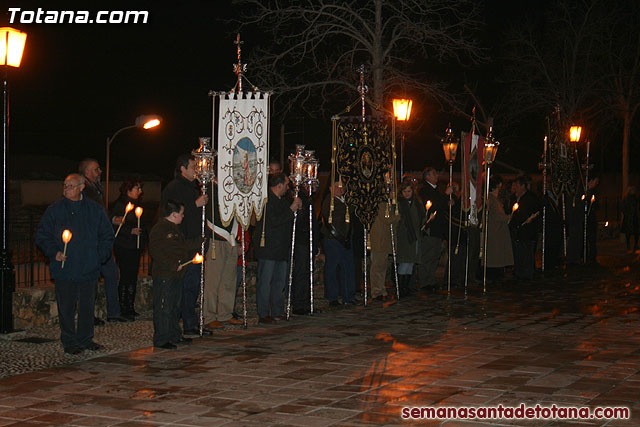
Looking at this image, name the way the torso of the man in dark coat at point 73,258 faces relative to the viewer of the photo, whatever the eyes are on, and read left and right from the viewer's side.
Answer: facing the viewer

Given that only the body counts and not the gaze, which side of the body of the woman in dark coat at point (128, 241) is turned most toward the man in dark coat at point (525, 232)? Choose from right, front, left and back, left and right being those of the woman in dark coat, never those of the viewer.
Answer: left

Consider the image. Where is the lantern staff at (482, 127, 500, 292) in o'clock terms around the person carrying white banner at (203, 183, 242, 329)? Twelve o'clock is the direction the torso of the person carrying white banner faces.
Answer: The lantern staff is roughly at 9 o'clock from the person carrying white banner.

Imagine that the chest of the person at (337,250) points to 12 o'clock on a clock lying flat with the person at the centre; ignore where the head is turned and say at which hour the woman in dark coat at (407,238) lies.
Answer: The woman in dark coat is roughly at 9 o'clock from the person.

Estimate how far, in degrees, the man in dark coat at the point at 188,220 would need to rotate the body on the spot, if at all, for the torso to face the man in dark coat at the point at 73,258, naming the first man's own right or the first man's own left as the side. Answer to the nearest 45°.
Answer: approximately 135° to the first man's own right

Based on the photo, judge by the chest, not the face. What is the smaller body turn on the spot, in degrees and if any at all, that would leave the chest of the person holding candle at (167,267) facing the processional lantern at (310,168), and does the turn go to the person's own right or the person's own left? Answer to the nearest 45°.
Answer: approximately 45° to the person's own left

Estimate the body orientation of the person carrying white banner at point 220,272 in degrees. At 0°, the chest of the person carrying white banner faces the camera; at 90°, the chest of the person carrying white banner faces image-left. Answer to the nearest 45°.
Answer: approximately 315°

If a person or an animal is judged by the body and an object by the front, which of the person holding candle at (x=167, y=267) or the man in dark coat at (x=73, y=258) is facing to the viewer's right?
the person holding candle

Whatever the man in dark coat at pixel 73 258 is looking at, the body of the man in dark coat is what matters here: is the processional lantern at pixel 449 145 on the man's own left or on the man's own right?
on the man's own left

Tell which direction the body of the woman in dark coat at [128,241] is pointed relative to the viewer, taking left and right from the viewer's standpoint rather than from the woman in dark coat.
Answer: facing the viewer and to the right of the viewer

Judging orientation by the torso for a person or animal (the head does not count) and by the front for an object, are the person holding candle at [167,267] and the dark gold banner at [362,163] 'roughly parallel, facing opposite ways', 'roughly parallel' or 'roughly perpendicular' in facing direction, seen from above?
roughly perpendicular

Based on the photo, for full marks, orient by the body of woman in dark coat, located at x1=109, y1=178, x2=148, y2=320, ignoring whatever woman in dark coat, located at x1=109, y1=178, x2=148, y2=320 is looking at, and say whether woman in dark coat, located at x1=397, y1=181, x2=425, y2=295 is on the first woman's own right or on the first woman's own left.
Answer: on the first woman's own left
